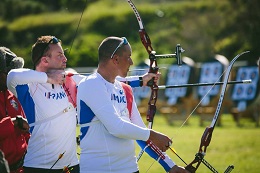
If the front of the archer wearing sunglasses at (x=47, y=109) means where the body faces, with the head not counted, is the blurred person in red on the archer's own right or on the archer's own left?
on the archer's own right
